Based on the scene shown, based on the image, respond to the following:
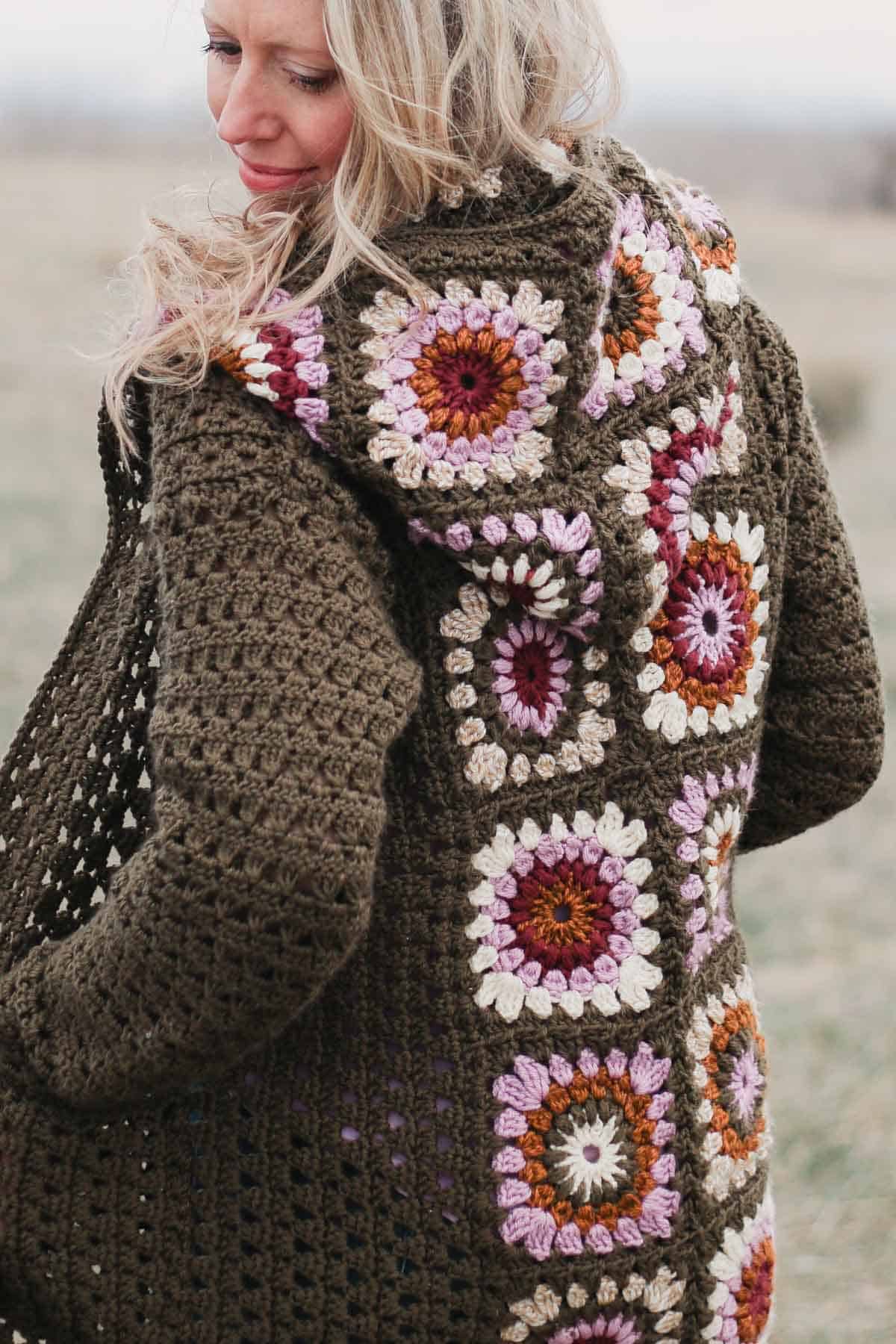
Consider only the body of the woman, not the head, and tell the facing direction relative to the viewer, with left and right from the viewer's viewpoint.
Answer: facing away from the viewer and to the left of the viewer

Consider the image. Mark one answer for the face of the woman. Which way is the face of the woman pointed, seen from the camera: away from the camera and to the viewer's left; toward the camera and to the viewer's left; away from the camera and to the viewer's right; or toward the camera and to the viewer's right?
toward the camera and to the viewer's left
